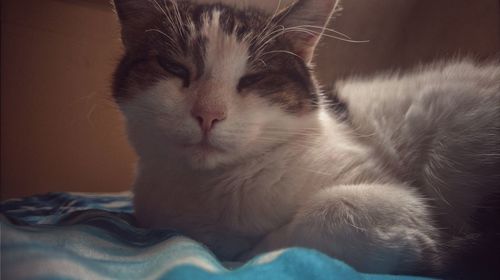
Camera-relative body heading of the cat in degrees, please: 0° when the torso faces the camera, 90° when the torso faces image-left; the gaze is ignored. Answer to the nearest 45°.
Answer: approximately 45°
